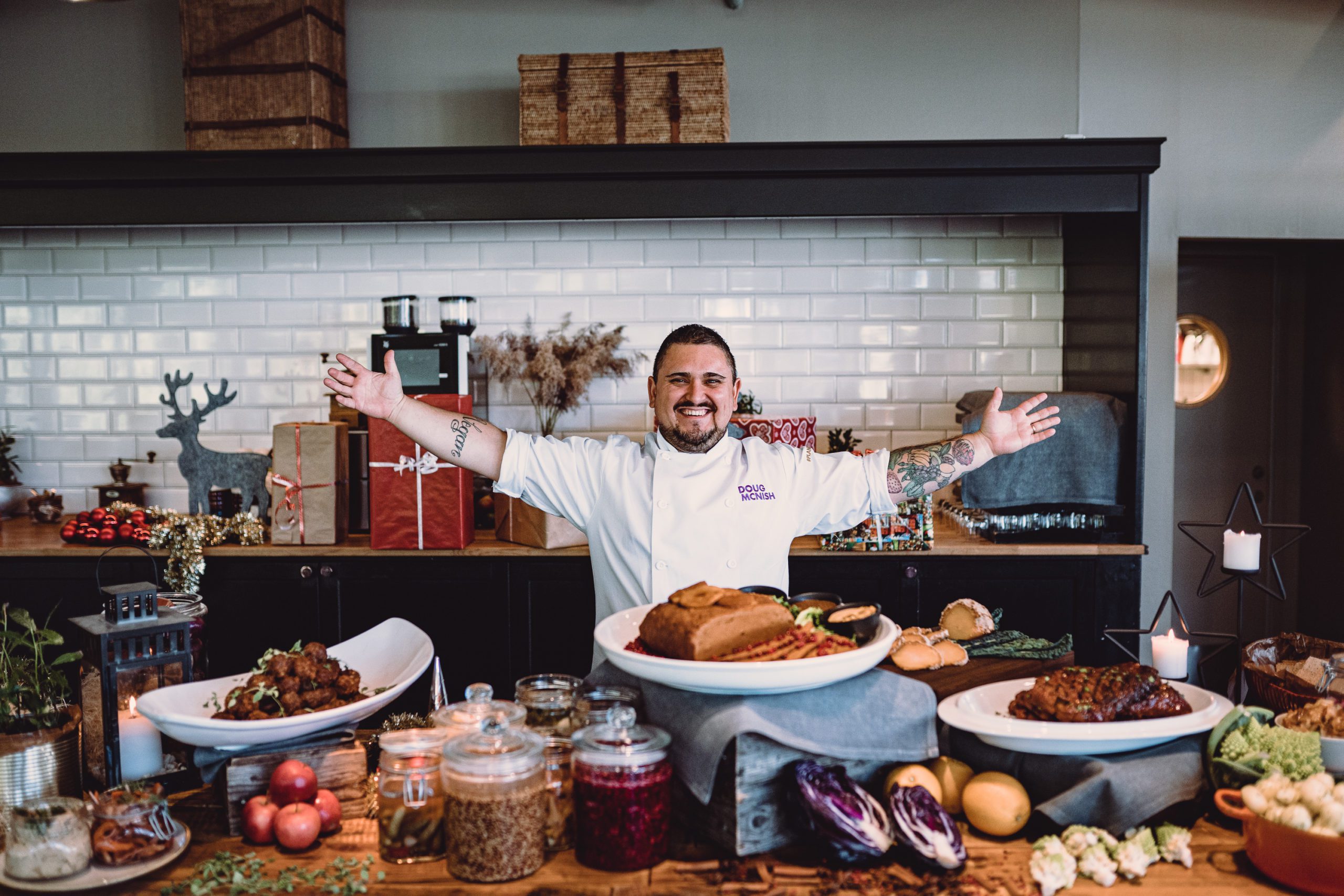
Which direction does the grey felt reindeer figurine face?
to the viewer's left

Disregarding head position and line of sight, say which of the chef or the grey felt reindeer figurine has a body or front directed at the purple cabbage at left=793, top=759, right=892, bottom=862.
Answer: the chef

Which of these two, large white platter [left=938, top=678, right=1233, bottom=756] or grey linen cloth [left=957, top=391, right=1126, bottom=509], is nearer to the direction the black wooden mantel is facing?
the large white platter

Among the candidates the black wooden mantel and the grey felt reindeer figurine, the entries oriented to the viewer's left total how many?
1

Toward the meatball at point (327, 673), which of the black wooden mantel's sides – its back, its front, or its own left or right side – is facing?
front

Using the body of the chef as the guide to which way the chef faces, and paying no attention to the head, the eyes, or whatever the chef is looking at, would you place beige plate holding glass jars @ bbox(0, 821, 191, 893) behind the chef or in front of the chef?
in front

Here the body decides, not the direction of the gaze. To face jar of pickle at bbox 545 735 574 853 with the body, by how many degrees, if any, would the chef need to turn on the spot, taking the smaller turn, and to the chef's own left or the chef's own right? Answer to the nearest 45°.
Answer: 0° — they already face it

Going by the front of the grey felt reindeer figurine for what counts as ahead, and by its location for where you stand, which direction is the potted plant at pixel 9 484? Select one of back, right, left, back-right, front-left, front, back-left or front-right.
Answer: front-right

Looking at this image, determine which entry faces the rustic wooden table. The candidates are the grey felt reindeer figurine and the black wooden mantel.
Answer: the black wooden mantel

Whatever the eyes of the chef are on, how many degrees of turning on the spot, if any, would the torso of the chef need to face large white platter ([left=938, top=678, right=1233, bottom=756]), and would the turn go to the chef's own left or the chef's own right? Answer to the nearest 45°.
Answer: approximately 45° to the chef's own left

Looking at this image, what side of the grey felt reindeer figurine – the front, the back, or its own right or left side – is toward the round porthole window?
back

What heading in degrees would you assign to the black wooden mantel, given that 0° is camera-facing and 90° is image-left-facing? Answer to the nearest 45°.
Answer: approximately 0°

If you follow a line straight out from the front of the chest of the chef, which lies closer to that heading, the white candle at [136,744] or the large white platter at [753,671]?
the large white platter

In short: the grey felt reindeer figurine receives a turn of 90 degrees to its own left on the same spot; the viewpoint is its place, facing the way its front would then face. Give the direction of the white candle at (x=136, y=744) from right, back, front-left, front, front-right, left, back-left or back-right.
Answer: front

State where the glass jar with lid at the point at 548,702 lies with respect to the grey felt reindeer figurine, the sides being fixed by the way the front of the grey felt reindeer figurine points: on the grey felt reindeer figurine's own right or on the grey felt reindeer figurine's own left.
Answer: on the grey felt reindeer figurine's own left

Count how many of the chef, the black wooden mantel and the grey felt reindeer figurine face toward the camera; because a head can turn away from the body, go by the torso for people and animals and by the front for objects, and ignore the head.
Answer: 2
